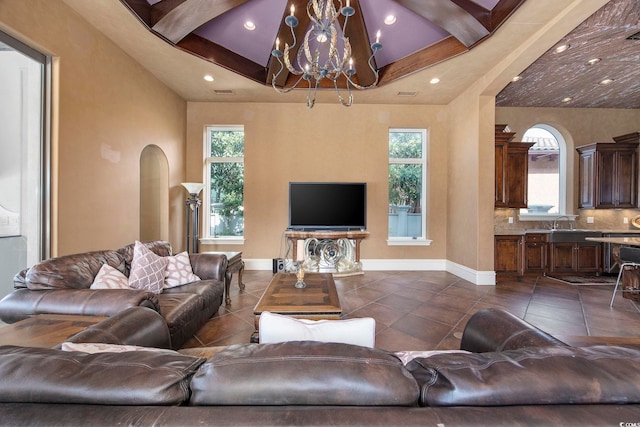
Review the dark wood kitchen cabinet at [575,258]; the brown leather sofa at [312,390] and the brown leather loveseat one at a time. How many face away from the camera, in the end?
1

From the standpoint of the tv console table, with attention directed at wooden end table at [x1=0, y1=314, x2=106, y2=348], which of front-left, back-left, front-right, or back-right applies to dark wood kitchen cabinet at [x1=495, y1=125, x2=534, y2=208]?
back-left

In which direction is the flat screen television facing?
toward the camera

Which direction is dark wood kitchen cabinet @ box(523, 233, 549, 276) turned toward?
toward the camera

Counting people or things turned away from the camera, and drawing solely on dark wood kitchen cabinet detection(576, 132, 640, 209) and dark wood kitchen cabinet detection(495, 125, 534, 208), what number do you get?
0

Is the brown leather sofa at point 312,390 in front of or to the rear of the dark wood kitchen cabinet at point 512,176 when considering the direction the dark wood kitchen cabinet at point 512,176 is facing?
in front

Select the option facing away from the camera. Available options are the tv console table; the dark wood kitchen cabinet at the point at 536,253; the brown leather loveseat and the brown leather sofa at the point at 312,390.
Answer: the brown leather sofa

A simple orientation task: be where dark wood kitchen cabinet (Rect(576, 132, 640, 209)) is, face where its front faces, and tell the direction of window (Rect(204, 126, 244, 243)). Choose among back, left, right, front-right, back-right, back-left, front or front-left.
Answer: front-right

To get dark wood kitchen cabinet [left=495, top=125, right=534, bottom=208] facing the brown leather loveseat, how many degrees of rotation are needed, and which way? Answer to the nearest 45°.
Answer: approximately 45° to its right

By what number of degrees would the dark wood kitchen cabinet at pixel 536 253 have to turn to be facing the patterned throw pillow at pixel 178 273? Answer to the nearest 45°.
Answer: approximately 45° to its right

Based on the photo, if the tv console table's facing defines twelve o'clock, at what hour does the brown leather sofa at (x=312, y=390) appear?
The brown leather sofa is roughly at 12 o'clock from the tv console table.

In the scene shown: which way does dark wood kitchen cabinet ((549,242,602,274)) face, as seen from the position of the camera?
facing the viewer

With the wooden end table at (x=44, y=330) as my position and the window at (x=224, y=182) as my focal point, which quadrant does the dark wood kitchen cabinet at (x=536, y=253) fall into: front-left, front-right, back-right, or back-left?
front-right

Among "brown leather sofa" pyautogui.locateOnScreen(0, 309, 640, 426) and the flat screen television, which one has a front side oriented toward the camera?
the flat screen television

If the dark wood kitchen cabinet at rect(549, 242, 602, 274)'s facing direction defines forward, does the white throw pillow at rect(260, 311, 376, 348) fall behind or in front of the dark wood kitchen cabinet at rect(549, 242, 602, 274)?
in front

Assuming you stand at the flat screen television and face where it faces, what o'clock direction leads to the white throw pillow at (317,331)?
The white throw pillow is roughly at 12 o'clock from the flat screen television.

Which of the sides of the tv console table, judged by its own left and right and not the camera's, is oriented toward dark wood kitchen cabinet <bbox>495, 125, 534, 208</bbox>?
left

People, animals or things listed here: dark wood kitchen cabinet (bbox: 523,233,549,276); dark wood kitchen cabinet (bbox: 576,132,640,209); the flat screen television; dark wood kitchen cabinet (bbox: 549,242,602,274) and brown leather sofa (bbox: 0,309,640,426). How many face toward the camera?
4

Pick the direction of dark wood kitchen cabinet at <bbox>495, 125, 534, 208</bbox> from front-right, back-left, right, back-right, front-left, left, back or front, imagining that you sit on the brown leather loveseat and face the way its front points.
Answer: front-left
